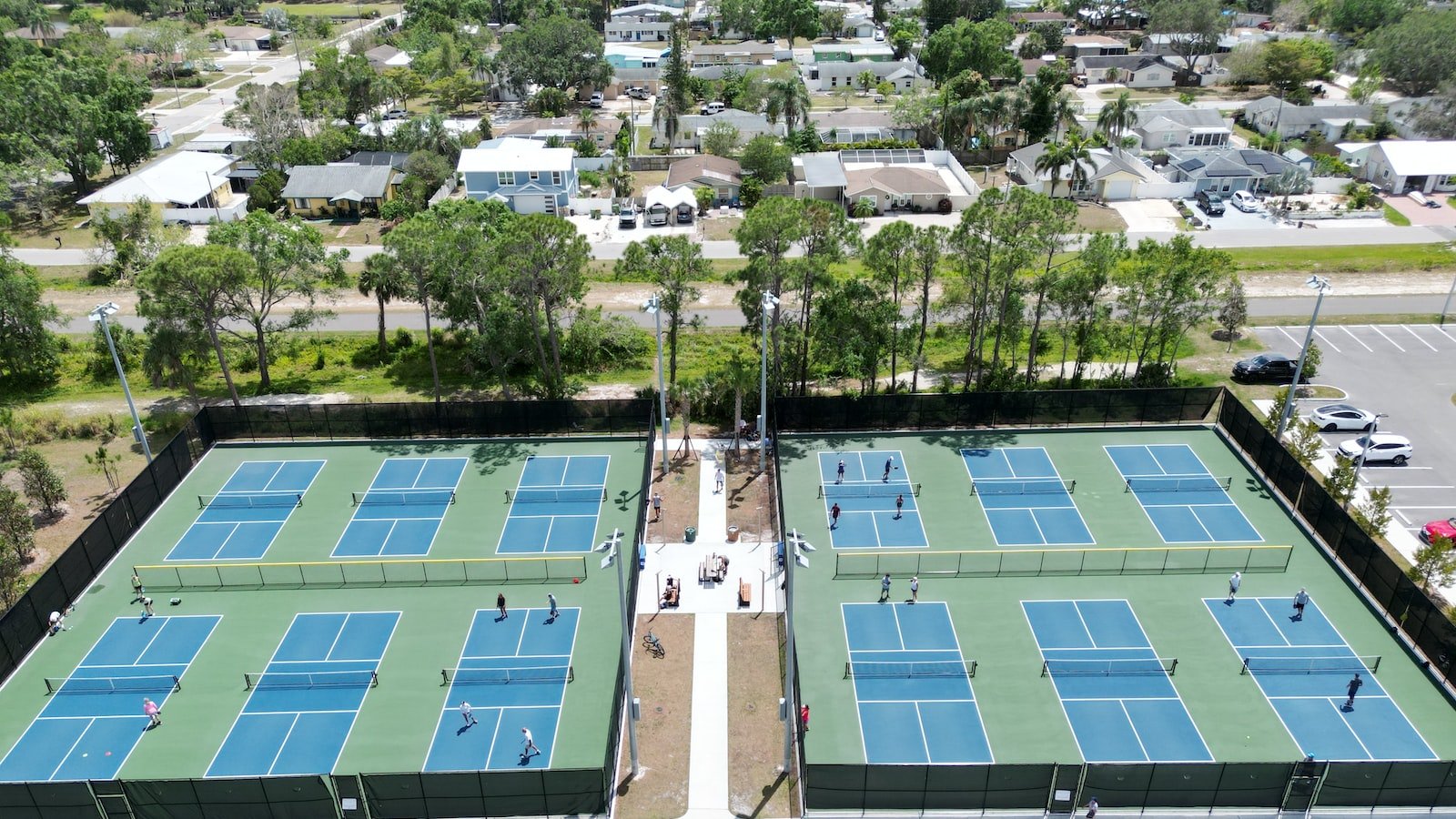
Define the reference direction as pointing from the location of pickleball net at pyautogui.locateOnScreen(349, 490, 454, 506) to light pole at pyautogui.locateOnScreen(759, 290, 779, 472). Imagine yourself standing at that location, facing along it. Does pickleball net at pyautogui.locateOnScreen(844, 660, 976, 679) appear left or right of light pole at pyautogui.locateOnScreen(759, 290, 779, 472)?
right

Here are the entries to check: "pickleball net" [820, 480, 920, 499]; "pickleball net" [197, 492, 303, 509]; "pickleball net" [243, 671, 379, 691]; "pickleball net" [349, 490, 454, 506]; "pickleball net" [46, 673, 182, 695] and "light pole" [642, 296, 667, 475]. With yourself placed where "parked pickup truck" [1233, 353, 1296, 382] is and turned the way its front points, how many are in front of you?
6

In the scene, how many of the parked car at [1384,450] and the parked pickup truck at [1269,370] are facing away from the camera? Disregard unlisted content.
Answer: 0

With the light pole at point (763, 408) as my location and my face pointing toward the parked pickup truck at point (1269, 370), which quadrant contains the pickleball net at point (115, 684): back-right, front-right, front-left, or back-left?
back-right

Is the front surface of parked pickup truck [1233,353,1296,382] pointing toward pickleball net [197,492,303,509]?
yes

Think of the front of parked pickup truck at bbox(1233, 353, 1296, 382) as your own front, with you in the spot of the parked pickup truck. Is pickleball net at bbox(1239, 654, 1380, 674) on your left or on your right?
on your left

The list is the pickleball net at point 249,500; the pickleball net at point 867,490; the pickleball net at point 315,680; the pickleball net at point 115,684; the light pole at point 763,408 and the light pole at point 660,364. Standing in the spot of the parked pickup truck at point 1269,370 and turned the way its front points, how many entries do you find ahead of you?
6

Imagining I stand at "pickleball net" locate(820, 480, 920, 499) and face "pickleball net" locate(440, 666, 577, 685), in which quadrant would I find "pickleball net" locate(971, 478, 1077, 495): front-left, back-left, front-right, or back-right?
back-left

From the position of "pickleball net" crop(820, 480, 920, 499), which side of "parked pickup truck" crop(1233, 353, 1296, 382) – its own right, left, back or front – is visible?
front

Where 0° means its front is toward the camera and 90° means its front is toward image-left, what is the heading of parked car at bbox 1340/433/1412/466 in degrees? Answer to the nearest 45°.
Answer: approximately 45°

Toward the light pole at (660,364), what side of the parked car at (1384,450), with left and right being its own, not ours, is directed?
front

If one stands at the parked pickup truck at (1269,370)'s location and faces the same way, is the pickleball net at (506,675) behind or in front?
in front

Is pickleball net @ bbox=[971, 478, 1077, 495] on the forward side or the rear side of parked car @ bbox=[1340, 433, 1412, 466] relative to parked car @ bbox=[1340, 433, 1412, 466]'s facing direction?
on the forward side
